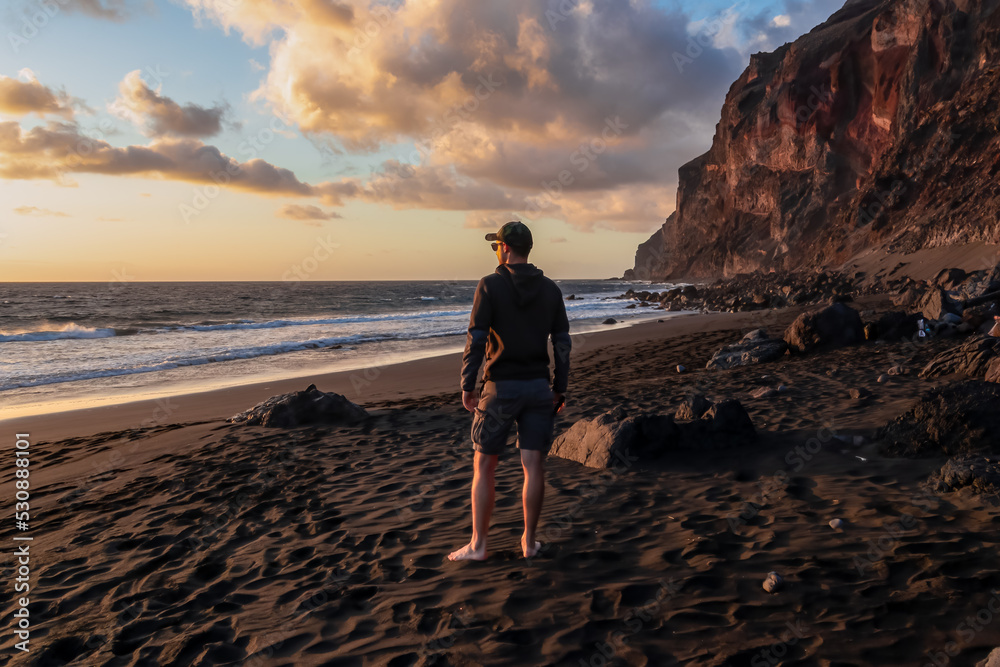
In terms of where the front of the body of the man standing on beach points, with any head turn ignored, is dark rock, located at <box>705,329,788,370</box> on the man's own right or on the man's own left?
on the man's own right

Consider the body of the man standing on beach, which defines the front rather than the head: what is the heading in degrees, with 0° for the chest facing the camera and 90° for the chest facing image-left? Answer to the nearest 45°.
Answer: approximately 135°

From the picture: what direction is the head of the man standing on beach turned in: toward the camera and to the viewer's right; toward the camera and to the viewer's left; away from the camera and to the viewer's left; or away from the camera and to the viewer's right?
away from the camera and to the viewer's left

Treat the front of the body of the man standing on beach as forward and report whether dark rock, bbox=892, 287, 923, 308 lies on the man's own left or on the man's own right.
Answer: on the man's own right

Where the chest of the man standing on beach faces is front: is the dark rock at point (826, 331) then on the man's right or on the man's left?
on the man's right

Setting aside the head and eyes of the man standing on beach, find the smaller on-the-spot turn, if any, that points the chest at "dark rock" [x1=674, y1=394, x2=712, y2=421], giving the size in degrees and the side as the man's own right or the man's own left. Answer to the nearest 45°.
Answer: approximately 90° to the man's own right

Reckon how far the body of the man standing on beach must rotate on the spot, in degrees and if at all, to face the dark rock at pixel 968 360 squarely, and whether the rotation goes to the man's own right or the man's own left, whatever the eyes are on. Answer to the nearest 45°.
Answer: approximately 90° to the man's own right

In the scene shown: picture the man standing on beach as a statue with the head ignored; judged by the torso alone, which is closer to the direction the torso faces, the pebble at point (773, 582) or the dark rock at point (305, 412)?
the dark rock

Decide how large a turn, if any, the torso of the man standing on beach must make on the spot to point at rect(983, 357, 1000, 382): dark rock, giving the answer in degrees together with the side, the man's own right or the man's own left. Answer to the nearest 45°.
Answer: approximately 90° to the man's own right

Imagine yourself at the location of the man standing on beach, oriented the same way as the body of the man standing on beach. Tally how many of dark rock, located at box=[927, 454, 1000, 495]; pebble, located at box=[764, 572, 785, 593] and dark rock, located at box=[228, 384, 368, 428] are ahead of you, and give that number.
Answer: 1

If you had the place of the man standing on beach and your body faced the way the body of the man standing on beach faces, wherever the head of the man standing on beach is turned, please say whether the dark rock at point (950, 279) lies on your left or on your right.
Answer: on your right
